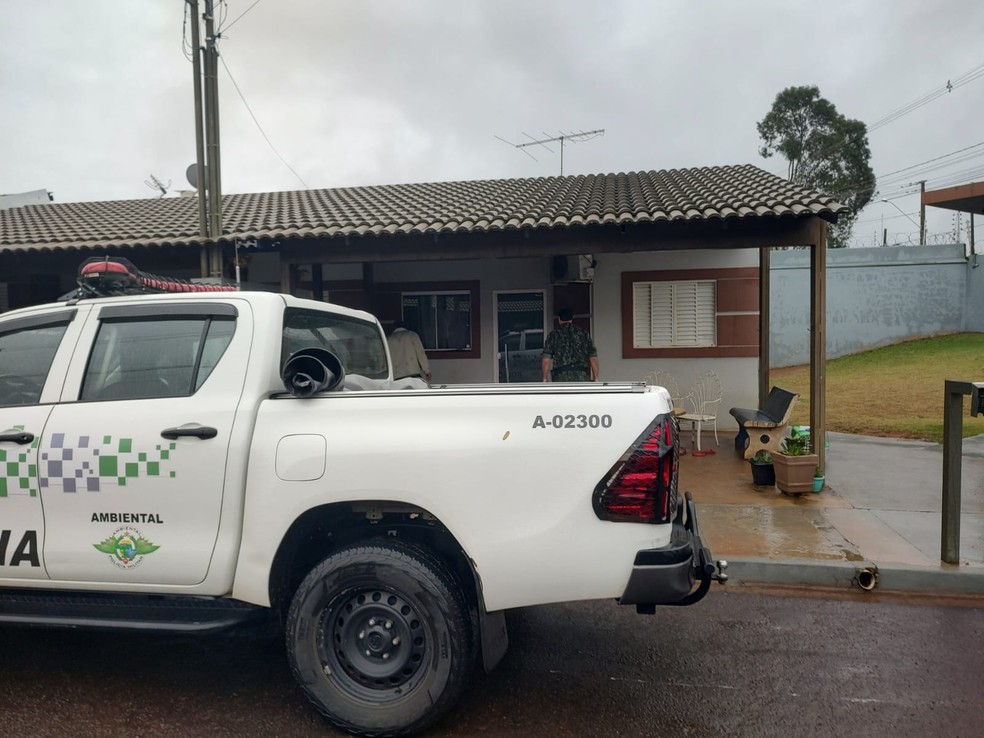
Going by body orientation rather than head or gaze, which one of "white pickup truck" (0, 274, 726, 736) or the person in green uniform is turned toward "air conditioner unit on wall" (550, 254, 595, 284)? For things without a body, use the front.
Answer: the person in green uniform

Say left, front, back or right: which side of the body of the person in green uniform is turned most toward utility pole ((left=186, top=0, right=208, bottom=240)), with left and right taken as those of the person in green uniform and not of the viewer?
left

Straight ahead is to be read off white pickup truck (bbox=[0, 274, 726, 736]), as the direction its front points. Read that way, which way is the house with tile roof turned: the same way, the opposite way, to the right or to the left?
to the left

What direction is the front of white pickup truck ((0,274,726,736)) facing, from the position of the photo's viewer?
facing to the left of the viewer

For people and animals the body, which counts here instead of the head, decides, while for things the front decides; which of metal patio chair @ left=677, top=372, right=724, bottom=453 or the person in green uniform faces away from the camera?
the person in green uniform

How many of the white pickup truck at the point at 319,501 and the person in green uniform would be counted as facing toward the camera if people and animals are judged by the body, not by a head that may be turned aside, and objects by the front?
0

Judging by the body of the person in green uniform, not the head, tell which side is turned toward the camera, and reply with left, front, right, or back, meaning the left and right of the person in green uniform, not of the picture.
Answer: back

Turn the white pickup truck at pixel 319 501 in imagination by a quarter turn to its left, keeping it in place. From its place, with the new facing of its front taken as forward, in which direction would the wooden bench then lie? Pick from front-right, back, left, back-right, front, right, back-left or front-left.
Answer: back-left

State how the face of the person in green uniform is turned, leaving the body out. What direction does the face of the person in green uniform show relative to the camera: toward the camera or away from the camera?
away from the camera

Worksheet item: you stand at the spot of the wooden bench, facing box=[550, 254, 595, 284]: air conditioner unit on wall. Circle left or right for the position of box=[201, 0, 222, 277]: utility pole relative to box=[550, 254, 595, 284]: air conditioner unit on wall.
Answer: left

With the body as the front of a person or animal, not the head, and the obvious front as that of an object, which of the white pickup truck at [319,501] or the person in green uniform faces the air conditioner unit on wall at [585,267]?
the person in green uniform

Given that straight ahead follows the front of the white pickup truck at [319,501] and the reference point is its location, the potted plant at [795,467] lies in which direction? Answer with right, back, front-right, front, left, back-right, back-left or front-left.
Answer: back-right

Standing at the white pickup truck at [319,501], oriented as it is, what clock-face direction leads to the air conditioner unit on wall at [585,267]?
The air conditioner unit on wall is roughly at 4 o'clock from the white pickup truck.

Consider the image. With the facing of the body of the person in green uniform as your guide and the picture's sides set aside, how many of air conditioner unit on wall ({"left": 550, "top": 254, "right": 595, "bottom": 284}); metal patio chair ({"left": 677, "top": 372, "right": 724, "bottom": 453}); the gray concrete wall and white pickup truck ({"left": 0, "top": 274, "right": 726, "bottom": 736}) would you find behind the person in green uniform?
1
